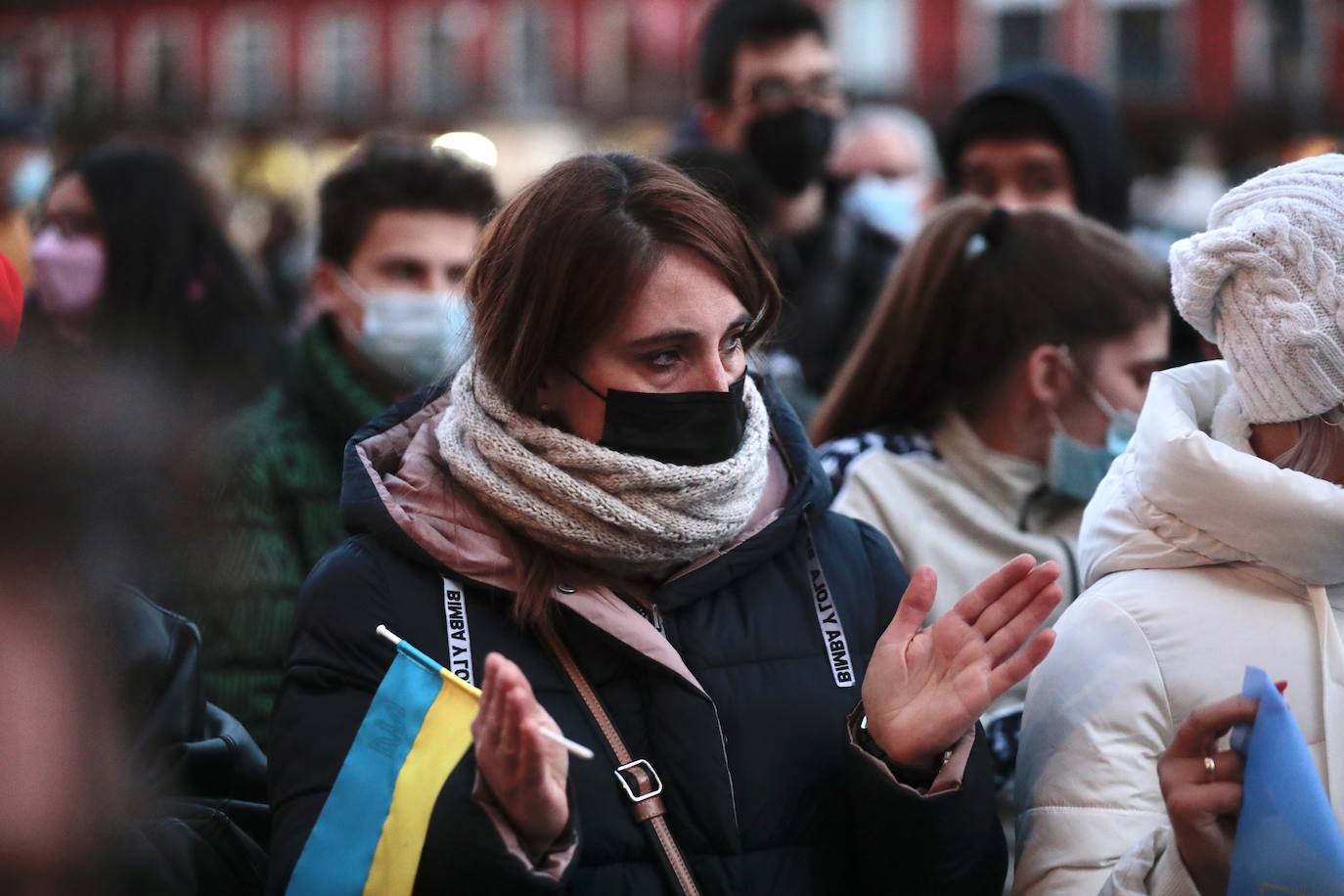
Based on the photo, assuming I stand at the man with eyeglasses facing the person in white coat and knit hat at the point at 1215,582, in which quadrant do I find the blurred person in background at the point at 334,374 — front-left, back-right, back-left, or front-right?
front-right

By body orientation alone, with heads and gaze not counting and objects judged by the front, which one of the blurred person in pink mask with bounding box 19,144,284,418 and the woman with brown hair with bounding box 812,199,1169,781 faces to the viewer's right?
the woman with brown hair

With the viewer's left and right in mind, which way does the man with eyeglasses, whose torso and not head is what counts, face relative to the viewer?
facing the viewer and to the right of the viewer

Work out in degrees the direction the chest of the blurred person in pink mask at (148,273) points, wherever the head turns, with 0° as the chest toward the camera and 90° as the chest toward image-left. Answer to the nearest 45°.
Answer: approximately 45°

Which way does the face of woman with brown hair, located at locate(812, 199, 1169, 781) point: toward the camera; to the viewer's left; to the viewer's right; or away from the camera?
to the viewer's right

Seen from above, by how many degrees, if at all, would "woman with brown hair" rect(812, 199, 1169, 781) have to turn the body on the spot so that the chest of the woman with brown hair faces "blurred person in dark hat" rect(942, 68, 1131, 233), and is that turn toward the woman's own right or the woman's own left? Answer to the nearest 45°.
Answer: approximately 90° to the woman's own left

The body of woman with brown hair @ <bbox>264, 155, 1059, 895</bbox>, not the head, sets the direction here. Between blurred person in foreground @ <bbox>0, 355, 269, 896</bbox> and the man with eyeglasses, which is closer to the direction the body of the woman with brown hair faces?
the blurred person in foreground

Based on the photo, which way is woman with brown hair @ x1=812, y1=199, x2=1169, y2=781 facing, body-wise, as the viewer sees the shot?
to the viewer's right

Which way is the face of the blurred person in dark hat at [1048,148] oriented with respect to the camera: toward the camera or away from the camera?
toward the camera

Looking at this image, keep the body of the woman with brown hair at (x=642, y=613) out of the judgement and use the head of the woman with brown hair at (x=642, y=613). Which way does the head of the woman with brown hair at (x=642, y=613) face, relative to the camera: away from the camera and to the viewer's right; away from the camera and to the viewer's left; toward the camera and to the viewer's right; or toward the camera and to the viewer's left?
toward the camera and to the viewer's right

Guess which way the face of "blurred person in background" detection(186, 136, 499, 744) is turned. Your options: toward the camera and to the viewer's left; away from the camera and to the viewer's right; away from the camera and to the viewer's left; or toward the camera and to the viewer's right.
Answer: toward the camera and to the viewer's right

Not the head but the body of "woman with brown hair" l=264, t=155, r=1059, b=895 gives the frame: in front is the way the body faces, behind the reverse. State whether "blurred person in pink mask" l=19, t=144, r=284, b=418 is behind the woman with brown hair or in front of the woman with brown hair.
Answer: behind

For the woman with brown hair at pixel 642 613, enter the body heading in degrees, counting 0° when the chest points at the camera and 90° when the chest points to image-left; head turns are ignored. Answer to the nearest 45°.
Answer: approximately 315°
